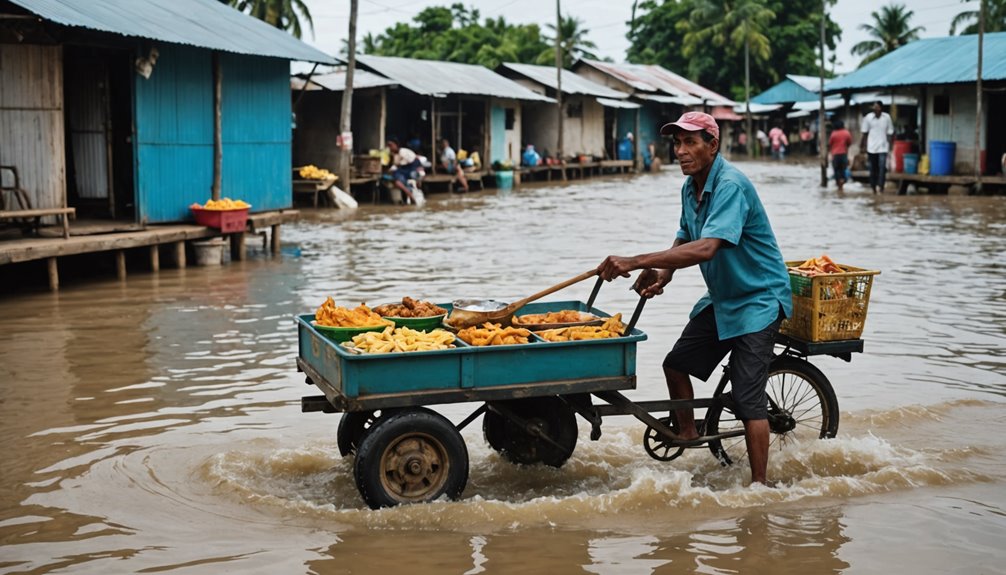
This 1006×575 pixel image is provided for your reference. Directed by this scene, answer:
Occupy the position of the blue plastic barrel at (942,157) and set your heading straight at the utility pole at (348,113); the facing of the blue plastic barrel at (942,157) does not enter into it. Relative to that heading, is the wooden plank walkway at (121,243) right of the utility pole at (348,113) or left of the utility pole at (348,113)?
left

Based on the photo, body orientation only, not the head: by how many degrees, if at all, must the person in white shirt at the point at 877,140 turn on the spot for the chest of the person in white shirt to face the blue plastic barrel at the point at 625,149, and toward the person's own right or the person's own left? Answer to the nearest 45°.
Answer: approximately 135° to the person's own right

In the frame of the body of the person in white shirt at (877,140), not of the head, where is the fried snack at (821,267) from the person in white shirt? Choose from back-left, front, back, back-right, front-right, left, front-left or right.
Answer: front

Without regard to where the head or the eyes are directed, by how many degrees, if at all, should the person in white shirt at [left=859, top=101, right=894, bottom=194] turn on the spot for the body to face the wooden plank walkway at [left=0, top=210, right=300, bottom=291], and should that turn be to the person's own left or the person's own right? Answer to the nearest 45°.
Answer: approximately 45° to the person's own right

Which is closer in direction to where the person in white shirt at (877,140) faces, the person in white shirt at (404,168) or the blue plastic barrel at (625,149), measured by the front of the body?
the person in white shirt

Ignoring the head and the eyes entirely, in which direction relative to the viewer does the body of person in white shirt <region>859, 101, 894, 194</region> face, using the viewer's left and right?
facing the viewer

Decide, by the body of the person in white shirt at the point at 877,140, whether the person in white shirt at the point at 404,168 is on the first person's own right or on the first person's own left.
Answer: on the first person's own right

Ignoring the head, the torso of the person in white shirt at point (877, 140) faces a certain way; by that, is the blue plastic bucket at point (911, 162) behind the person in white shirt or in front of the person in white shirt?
behind

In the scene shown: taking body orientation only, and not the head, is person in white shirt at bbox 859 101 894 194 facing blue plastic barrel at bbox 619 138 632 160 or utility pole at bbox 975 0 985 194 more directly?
the utility pole

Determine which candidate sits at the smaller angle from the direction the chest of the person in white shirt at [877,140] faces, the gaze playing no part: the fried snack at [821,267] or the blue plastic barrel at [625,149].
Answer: the fried snack

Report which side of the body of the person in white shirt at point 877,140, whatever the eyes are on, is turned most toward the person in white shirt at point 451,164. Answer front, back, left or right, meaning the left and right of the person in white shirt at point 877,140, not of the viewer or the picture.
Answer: right

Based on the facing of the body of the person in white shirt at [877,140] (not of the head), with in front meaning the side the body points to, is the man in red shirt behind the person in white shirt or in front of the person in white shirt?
behind

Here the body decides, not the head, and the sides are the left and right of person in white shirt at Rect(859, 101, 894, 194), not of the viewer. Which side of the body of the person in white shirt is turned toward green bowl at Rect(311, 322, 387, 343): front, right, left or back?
front

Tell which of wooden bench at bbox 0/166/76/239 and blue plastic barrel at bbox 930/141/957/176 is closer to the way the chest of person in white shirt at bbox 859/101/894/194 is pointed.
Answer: the wooden bench
